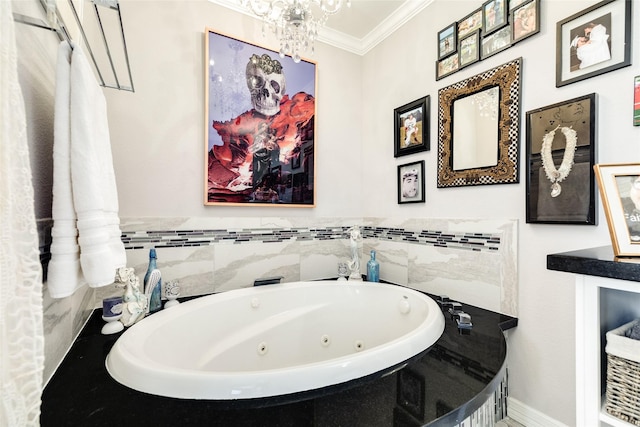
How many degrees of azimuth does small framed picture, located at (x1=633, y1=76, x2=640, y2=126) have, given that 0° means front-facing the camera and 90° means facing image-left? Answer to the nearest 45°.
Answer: approximately 45°

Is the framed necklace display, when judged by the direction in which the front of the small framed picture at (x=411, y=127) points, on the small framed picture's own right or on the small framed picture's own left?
on the small framed picture's own left

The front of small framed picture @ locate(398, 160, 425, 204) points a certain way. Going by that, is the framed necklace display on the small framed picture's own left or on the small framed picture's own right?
on the small framed picture's own left

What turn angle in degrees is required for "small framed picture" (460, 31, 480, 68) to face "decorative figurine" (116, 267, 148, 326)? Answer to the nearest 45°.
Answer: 0° — it already faces it

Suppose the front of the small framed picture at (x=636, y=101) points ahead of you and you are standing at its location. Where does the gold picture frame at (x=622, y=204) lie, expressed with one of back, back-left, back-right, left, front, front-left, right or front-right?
front-left

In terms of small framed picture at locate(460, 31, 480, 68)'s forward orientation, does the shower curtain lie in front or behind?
in front

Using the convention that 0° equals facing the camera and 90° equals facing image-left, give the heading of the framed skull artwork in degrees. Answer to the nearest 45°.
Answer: approximately 315°

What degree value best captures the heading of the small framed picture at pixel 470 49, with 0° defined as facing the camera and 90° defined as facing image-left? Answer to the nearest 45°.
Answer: approximately 45°
